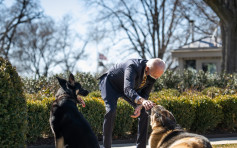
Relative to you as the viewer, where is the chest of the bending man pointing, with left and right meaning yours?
facing the viewer and to the right of the viewer

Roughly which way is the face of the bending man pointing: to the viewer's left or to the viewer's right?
to the viewer's right

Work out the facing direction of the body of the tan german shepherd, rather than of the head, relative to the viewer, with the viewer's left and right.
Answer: facing to the left of the viewer

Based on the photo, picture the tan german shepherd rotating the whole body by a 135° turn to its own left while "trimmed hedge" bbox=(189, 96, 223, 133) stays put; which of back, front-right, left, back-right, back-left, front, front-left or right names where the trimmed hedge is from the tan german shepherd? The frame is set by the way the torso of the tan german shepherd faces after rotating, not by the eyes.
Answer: back-left

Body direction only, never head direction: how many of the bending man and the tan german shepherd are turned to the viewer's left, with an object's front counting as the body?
1
